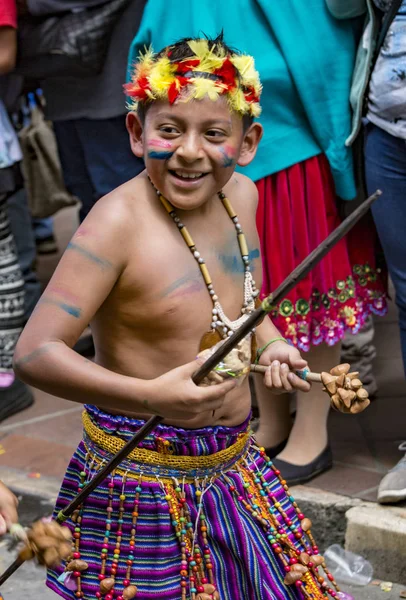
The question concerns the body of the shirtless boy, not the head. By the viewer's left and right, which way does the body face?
facing the viewer and to the right of the viewer
